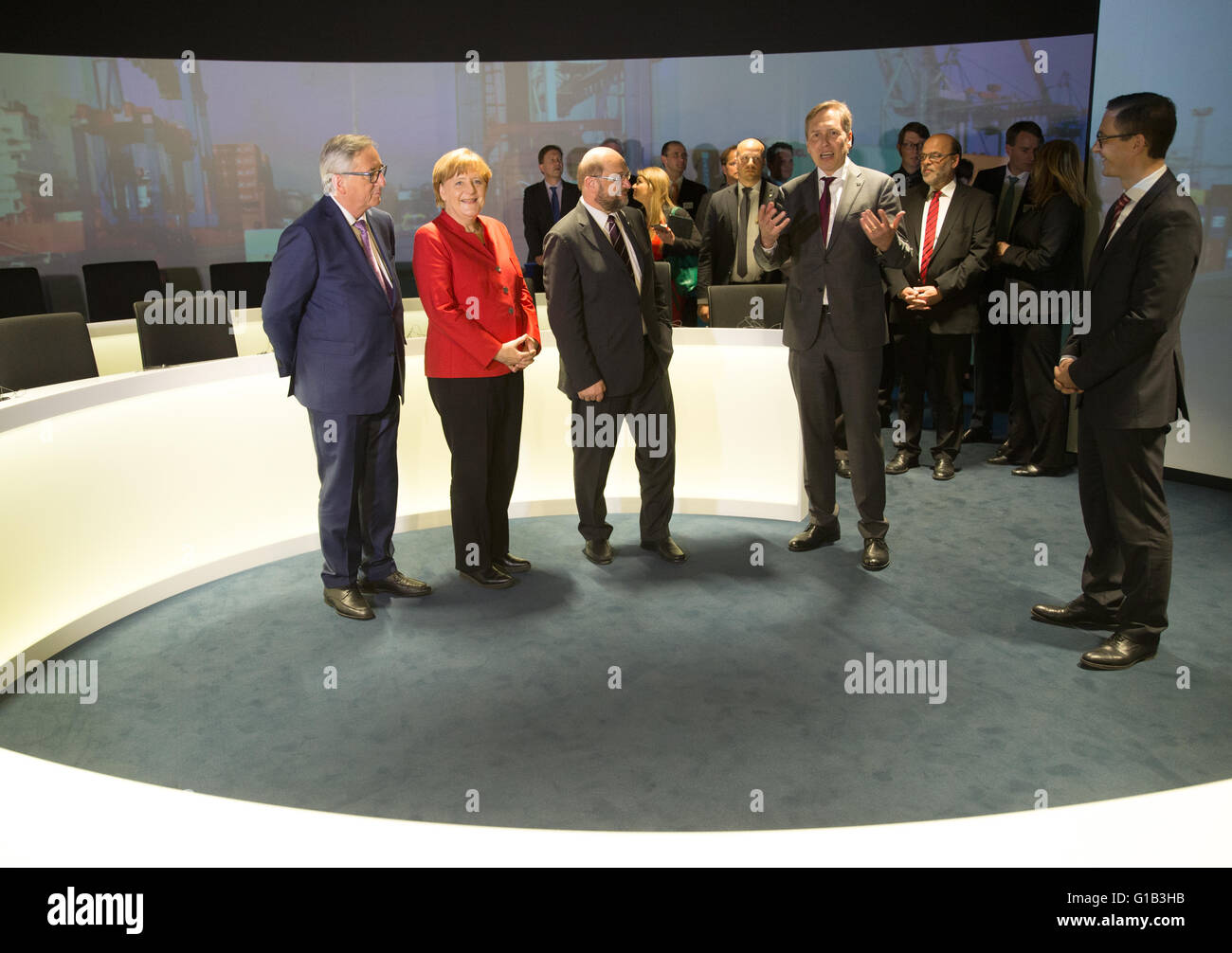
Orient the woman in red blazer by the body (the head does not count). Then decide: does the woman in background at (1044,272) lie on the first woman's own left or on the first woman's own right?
on the first woman's own left

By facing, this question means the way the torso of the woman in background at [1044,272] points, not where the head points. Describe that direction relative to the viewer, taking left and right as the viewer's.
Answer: facing to the left of the viewer

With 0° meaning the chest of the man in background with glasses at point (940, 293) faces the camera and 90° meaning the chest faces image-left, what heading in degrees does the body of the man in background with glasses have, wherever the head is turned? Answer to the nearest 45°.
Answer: approximately 45°

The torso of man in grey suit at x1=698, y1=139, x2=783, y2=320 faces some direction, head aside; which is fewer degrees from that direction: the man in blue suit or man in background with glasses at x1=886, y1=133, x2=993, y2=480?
the man in blue suit

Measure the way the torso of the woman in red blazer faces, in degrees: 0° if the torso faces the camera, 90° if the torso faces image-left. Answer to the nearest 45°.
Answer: approximately 315°

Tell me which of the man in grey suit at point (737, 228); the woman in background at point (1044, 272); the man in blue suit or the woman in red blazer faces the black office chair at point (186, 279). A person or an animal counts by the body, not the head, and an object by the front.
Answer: the woman in background

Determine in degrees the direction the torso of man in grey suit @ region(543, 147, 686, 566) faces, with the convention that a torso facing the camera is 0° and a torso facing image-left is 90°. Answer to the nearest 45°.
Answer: approximately 315°

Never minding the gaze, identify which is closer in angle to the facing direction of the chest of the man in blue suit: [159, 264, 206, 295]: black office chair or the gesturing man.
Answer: the gesturing man
